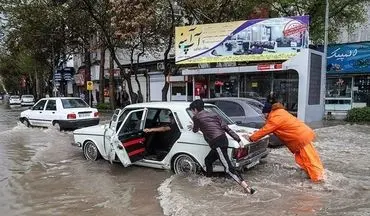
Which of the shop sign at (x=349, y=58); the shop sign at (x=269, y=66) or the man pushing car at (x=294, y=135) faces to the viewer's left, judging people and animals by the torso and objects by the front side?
the man pushing car

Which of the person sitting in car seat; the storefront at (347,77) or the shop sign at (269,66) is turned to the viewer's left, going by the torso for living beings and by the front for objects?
the person sitting in car seat

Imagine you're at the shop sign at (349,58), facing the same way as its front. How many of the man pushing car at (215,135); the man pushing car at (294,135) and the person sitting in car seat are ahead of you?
3

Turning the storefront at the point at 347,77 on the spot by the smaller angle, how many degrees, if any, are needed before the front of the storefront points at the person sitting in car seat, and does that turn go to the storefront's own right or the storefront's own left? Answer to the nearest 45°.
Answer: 0° — it already faces them

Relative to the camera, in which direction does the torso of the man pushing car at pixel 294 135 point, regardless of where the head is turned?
to the viewer's left

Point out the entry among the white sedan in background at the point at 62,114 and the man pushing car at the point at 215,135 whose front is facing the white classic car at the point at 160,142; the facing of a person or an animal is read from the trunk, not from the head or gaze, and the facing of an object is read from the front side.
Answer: the man pushing car

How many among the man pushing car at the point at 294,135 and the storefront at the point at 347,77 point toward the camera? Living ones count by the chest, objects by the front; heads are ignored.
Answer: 1

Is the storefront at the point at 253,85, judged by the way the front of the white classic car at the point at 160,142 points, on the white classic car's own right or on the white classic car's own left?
on the white classic car's own right

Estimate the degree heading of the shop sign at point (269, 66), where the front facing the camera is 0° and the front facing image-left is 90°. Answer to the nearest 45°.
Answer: approximately 0°

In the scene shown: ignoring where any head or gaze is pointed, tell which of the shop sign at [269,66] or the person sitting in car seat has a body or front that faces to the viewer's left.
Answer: the person sitting in car seat
